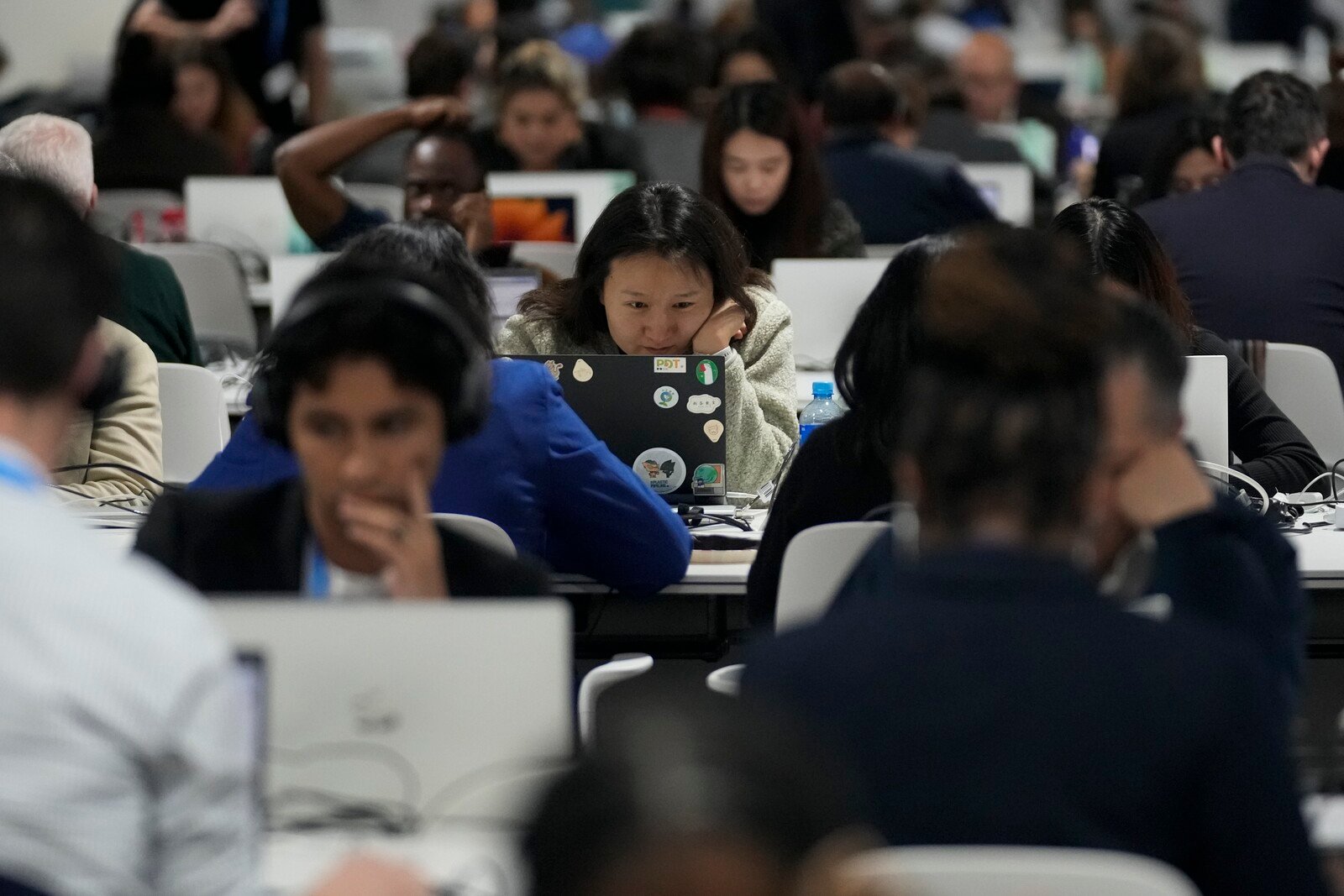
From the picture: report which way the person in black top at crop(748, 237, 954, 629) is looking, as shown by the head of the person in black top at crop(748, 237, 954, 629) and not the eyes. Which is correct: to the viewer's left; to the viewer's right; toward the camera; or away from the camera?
away from the camera

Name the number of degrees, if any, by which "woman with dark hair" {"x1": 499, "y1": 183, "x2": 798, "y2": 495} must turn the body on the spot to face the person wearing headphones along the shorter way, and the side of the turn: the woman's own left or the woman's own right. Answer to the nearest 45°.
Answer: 0° — they already face them

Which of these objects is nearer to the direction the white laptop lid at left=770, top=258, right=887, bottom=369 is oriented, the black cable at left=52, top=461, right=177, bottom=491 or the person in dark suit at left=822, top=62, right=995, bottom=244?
the person in dark suit

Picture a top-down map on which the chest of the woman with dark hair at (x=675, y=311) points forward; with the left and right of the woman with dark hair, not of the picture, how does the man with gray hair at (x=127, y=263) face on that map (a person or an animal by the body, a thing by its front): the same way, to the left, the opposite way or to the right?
the opposite way

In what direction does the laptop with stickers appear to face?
away from the camera

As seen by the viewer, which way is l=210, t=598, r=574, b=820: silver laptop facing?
away from the camera

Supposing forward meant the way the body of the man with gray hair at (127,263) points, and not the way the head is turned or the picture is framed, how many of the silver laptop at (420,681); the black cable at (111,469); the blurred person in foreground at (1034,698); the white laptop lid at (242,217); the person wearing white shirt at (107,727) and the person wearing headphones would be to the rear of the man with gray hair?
5

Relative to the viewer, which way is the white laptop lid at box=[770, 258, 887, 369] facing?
away from the camera

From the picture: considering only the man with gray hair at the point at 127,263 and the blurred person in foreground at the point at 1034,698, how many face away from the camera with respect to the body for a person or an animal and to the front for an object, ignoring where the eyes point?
2

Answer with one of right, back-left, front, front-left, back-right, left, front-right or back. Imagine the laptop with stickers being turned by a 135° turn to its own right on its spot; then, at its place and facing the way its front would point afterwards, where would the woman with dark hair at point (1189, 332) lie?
front-left

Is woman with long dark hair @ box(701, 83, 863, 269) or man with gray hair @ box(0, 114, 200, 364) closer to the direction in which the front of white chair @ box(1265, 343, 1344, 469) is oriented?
the woman with long dark hair

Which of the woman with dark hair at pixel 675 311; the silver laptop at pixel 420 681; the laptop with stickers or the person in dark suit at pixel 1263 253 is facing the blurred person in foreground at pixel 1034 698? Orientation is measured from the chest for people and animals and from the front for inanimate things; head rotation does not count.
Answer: the woman with dark hair

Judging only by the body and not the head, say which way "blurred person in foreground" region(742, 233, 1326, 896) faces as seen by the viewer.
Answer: away from the camera
